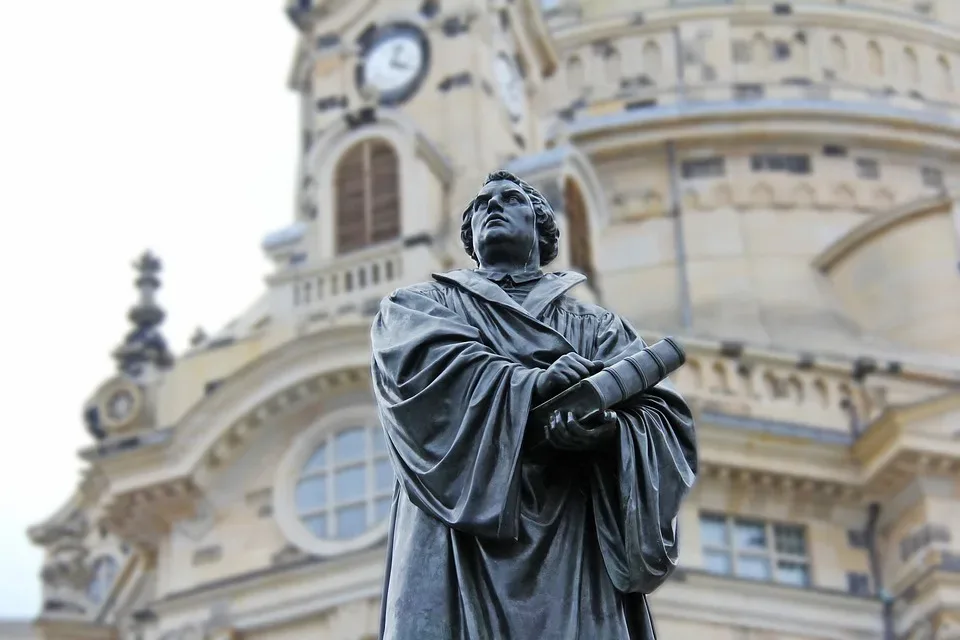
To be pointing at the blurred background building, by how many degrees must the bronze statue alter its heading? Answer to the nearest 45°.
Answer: approximately 180°

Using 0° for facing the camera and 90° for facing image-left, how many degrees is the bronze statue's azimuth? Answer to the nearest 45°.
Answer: approximately 0°
